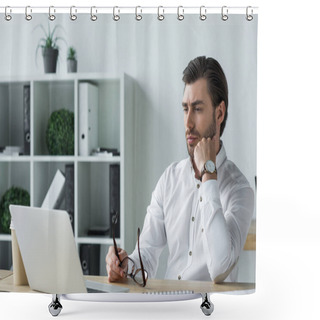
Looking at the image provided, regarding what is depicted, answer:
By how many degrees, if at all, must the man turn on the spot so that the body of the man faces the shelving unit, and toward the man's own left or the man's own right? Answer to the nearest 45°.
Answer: approximately 45° to the man's own right

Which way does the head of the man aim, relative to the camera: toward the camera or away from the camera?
toward the camera
